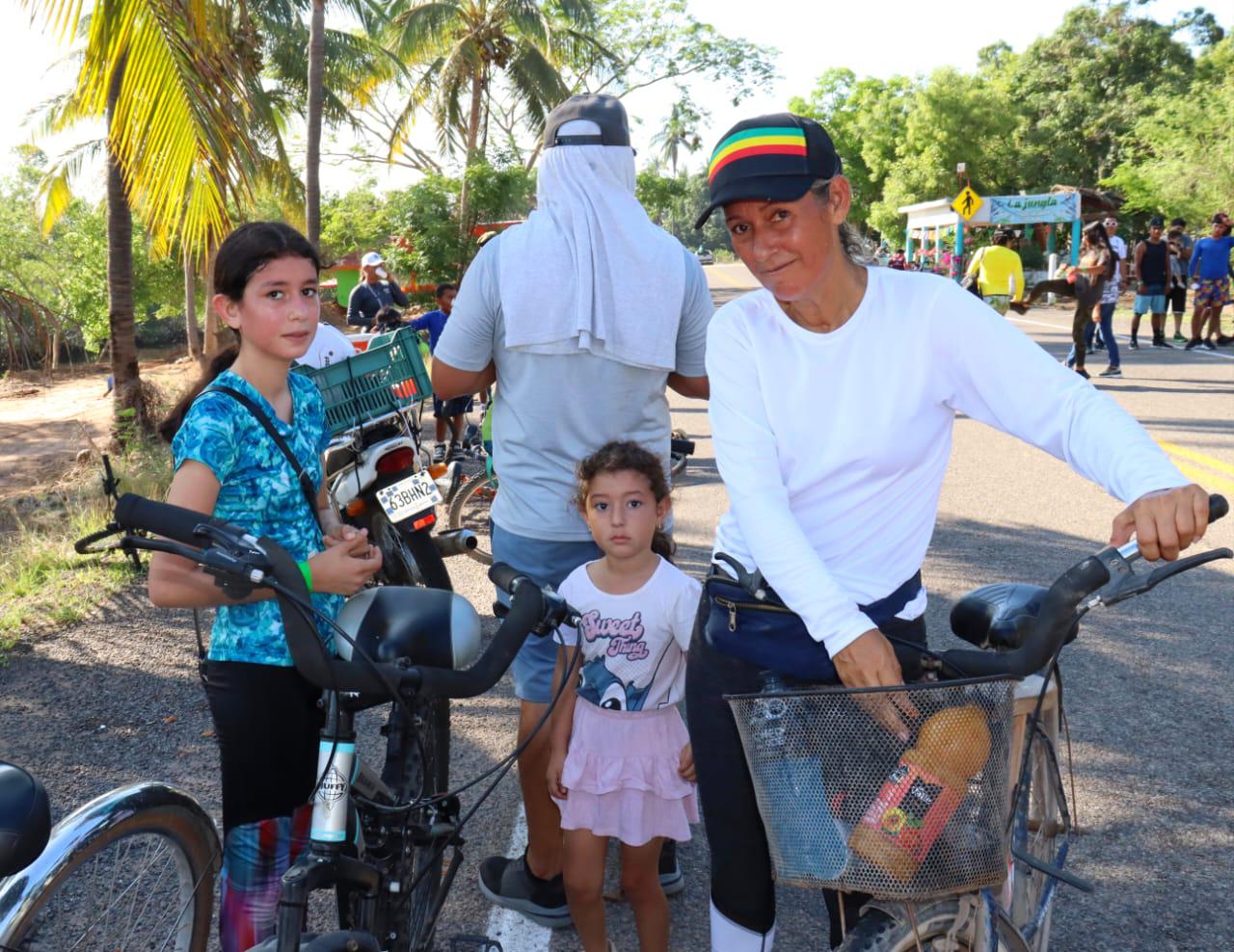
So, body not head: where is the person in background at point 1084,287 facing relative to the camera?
to the viewer's left

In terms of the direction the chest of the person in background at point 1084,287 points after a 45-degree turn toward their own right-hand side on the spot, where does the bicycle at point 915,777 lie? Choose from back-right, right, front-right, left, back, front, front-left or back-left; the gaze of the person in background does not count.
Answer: back-left

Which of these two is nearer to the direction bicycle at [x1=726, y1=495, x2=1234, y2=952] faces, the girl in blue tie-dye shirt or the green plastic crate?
the girl in blue tie-dye shirt

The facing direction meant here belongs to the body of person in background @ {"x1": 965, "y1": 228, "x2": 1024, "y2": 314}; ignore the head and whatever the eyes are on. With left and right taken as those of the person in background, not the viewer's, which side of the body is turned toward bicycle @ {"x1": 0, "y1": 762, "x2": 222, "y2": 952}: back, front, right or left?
back

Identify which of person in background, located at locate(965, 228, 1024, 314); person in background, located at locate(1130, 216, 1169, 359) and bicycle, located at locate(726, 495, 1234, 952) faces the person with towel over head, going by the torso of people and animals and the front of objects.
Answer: person in background, located at locate(1130, 216, 1169, 359)

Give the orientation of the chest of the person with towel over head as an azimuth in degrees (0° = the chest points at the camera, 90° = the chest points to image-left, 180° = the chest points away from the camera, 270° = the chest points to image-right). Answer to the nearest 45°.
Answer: approximately 180°

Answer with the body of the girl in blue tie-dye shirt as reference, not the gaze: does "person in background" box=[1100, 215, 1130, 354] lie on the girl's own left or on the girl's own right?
on the girl's own left

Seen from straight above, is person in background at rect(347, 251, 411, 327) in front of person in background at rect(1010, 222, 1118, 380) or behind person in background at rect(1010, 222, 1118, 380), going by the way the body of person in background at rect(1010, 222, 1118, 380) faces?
in front

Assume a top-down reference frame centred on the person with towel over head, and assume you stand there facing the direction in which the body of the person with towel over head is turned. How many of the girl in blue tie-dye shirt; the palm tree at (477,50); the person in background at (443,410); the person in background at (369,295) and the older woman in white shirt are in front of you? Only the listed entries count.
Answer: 3

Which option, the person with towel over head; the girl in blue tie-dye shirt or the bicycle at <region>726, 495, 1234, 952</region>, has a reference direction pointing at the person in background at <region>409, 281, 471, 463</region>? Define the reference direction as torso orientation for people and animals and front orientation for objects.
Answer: the person with towel over head

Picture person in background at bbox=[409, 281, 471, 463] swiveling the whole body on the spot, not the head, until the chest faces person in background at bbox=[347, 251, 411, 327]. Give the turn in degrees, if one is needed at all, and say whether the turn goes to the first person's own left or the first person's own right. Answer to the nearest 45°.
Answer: approximately 180°

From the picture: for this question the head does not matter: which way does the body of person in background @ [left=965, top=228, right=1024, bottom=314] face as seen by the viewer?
away from the camera

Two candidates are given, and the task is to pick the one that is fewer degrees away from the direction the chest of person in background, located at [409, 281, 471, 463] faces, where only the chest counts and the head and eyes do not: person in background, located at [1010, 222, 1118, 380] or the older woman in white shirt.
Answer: the older woman in white shirt
